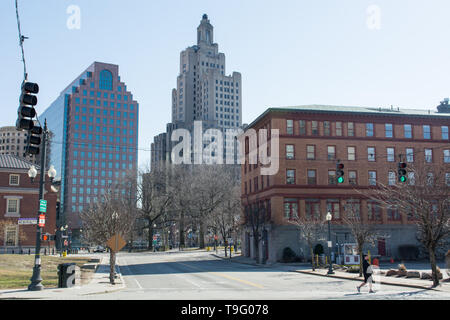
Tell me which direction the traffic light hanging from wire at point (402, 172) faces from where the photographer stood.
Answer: facing the viewer

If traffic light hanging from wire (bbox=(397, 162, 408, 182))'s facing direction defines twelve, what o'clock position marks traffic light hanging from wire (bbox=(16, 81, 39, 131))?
traffic light hanging from wire (bbox=(16, 81, 39, 131)) is roughly at 1 o'clock from traffic light hanging from wire (bbox=(397, 162, 408, 182)).

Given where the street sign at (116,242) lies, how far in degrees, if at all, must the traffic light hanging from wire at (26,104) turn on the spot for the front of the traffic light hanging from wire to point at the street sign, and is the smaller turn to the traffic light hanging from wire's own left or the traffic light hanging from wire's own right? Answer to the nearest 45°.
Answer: approximately 90° to the traffic light hanging from wire's own left
